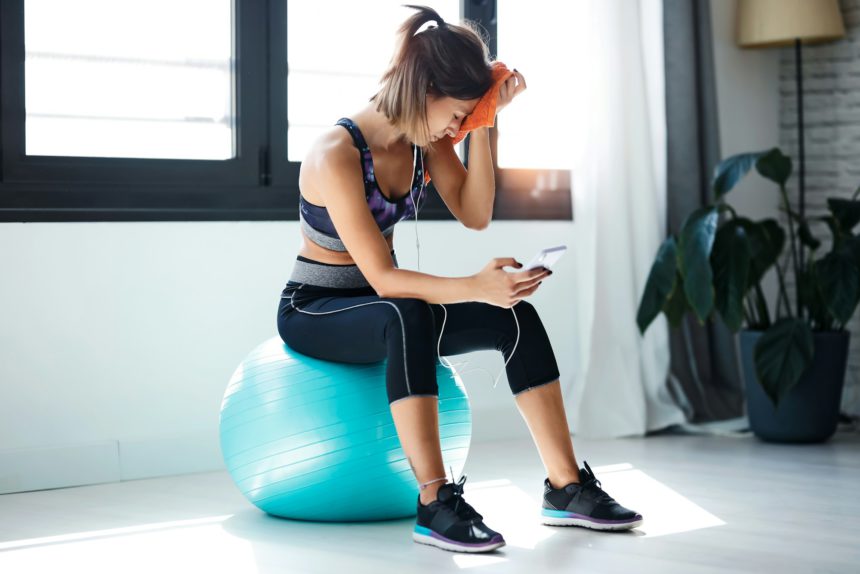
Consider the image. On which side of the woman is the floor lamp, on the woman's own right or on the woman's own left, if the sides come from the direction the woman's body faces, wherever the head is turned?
on the woman's own left

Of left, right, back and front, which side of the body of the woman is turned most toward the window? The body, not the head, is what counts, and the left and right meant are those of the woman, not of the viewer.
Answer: back

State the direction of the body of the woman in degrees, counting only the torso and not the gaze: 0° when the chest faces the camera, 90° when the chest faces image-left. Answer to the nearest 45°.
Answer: approximately 315°

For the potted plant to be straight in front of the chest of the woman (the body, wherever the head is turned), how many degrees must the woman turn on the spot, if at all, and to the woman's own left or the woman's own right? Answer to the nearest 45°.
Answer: approximately 90° to the woman's own left
